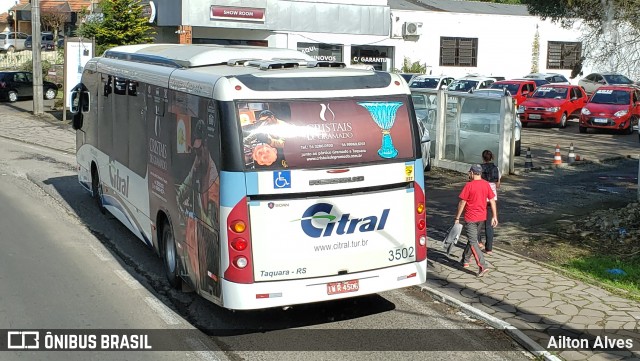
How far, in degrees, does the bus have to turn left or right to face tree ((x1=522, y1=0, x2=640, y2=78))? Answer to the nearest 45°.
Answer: approximately 90° to its right

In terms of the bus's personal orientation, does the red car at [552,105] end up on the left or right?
on its right

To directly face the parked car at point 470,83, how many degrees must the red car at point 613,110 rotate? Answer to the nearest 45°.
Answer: approximately 90° to its right

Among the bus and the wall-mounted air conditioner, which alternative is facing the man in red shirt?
the wall-mounted air conditioner

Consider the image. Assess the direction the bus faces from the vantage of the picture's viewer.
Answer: facing away from the viewer and to the left of the viewer

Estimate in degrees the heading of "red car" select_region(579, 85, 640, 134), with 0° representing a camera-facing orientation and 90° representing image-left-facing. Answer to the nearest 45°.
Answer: approximately 45°
